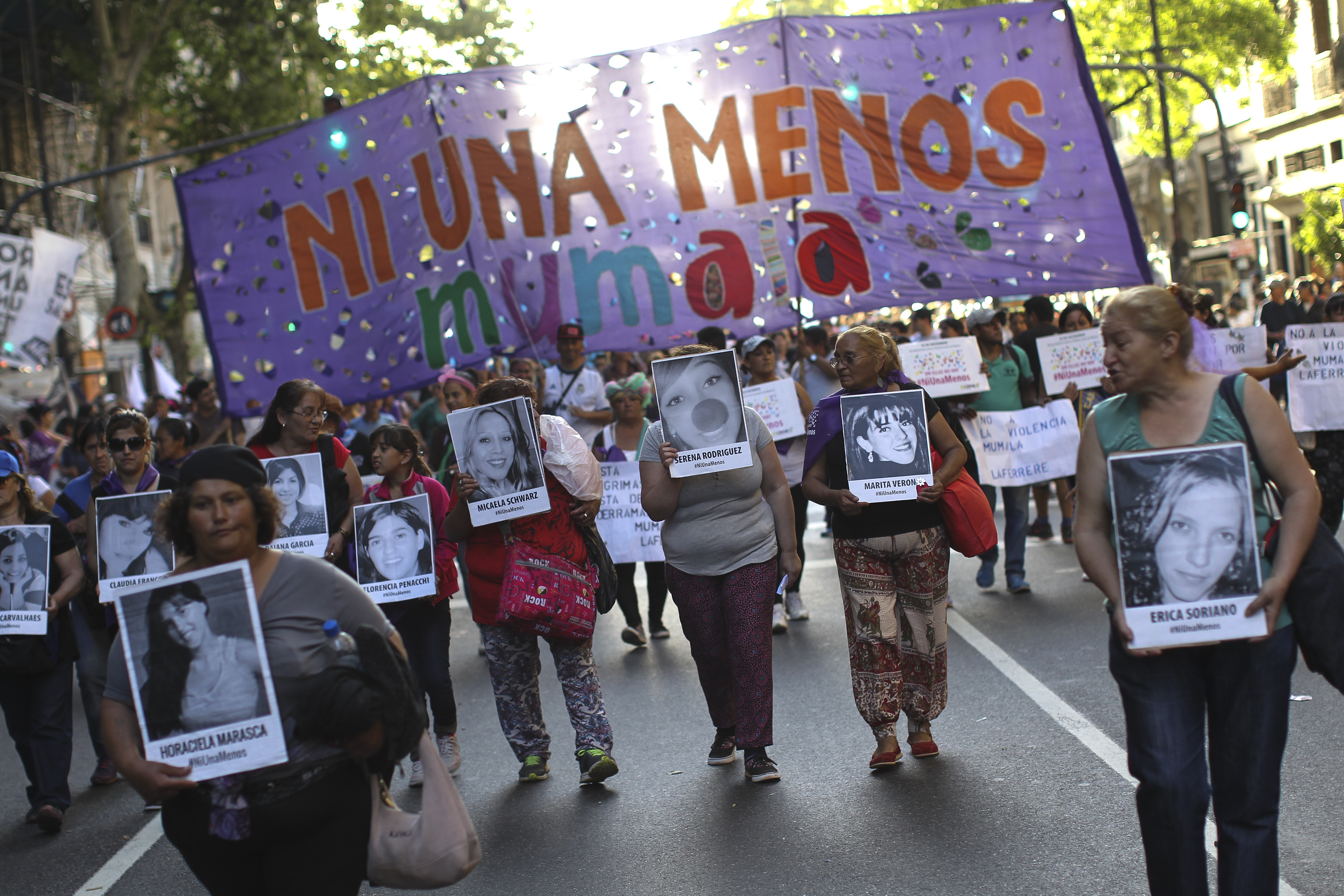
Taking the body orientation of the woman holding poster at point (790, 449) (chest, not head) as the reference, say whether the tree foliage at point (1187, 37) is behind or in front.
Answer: behind

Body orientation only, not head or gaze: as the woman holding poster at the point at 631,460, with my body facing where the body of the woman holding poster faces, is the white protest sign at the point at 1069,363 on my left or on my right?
on my left

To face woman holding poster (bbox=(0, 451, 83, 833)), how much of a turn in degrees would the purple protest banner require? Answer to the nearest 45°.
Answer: approximately 45° to its right

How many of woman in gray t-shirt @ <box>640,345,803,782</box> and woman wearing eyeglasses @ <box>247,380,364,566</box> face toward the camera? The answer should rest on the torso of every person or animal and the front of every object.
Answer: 2

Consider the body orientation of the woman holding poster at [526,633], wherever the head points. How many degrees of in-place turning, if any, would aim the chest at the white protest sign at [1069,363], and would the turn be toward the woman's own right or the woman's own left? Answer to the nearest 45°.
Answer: approximately 135° to the woman's own left

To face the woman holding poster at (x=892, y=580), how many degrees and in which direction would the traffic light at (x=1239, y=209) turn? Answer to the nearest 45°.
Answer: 0° — it already faces them

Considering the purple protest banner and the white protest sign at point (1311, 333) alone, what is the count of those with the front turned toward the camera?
2

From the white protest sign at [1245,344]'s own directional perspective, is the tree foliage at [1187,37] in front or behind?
behind
